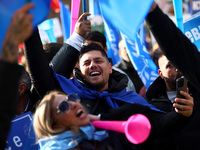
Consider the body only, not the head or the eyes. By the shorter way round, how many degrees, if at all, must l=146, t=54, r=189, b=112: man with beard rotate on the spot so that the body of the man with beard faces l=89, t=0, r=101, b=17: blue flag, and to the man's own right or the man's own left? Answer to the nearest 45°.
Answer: approximately 180°

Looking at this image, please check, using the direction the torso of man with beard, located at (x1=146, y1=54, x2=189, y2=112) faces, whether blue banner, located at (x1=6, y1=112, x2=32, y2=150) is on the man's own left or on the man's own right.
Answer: on the man's own right

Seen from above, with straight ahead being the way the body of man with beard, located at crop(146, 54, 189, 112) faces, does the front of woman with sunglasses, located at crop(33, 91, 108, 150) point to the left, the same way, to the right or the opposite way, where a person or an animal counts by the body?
the same way

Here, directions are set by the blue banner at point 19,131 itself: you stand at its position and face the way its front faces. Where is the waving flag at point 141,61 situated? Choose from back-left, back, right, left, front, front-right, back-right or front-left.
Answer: back-left

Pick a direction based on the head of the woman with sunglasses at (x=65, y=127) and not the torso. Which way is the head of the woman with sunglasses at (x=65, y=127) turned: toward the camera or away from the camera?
toward the camera

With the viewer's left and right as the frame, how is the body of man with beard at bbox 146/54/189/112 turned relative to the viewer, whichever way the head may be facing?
facing the viewer and to the right of the viewer

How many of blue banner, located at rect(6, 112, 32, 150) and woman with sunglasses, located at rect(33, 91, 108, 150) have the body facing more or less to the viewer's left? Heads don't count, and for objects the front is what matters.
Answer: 0

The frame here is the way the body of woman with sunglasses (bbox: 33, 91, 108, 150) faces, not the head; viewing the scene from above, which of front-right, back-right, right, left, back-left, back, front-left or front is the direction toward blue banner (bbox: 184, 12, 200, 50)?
left

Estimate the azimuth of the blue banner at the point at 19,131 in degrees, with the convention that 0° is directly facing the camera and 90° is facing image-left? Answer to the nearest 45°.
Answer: approximately 0°

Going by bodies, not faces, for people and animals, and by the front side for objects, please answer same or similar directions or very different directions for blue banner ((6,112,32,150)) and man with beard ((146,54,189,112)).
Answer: same or similar directions

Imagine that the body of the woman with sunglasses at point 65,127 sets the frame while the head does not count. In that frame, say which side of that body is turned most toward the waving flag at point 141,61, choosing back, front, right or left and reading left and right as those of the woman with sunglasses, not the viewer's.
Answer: left
